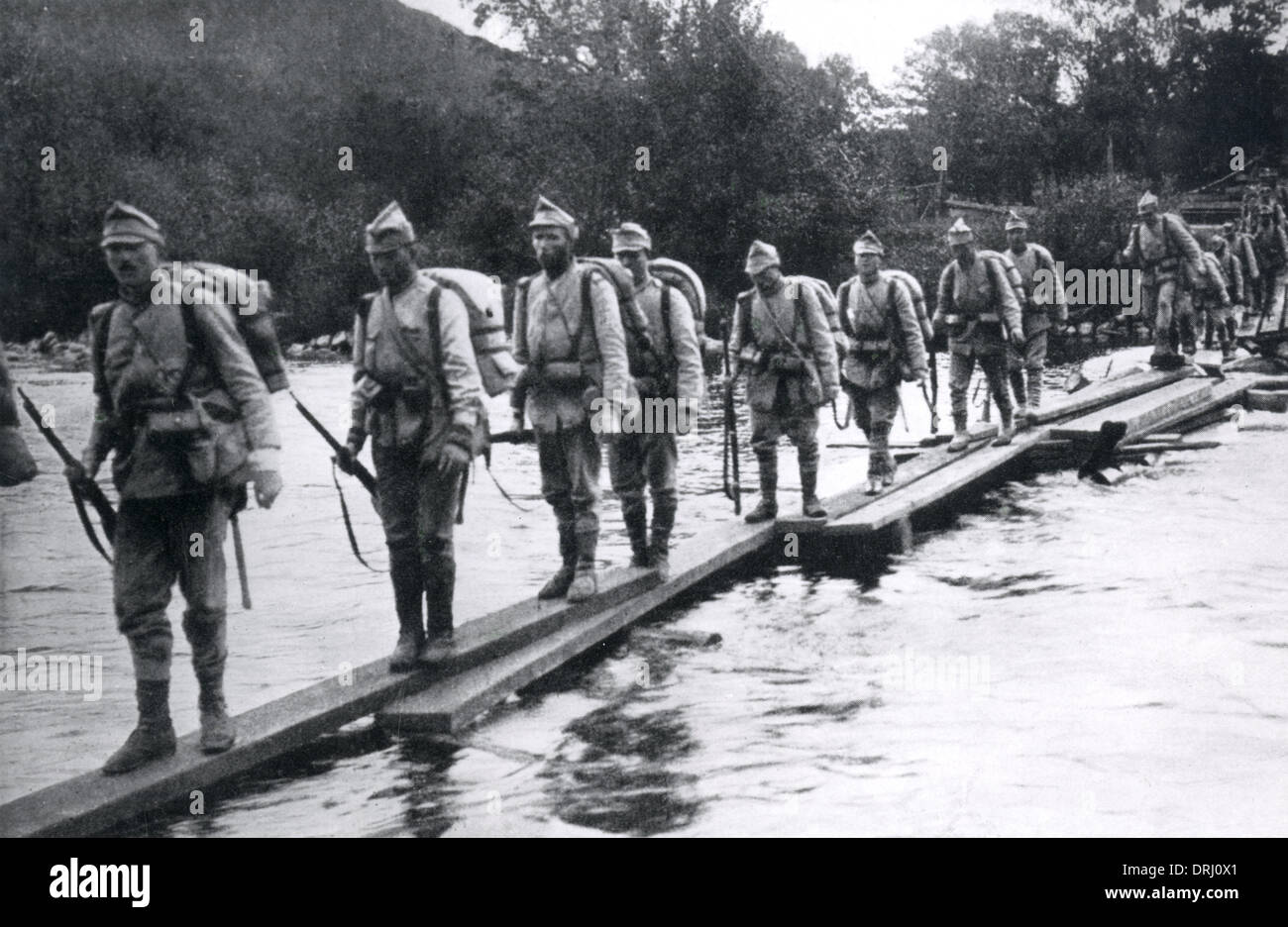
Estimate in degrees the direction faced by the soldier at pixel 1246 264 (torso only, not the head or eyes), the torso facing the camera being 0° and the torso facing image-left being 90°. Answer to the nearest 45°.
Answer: approximately 45°

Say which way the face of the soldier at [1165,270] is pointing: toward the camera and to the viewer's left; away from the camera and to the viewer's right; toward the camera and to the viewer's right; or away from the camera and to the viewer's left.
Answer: toward the camera and to the viewer's left

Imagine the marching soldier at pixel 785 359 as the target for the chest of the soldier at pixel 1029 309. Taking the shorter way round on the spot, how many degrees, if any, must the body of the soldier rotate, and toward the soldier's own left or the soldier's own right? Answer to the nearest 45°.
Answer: approximately 45° to the soldier's own left

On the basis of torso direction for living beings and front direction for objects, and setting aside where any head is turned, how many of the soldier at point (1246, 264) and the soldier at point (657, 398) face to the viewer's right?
0

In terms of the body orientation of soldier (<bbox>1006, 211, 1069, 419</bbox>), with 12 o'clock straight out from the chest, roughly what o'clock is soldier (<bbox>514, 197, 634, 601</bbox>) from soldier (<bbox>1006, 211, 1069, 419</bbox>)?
soldier (<bbox>514, 197, 634, 601</bbox>) is roughly at 11 o'clock from soldier (<bbox>1006, 211, 1069, 419</bbox>).

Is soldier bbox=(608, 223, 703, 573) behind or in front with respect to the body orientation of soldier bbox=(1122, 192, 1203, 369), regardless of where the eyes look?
in front

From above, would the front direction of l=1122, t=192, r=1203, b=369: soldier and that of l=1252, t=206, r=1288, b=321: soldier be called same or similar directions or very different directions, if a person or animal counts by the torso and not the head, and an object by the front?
same or similar directions

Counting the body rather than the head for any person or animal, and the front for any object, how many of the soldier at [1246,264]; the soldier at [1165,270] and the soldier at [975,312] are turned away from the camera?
0

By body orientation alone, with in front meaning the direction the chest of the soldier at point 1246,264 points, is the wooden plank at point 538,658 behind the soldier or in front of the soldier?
in front

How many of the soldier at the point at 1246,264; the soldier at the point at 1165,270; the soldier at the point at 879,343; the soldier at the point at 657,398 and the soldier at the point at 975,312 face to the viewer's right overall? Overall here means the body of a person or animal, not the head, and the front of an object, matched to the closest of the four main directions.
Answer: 0

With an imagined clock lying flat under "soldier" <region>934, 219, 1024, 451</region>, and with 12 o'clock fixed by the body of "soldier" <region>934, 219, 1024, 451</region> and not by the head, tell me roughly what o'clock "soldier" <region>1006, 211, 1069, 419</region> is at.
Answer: "soldier" <region>1006, 211, 1069, 419</region> is roughly at 5 o'clock from "soldier" <region>934, 219, 1024, 451</region>.

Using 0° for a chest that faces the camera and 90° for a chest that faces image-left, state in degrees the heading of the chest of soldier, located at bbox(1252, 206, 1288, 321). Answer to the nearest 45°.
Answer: approximately 45°

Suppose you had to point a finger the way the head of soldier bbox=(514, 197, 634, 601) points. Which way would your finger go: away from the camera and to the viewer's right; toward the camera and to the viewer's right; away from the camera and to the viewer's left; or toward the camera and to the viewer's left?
toward the camera and to the viewer's left

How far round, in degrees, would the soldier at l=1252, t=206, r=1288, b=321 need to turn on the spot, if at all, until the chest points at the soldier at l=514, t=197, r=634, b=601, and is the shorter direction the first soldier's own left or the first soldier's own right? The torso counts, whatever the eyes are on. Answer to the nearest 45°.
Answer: approximately 45° to the first soldier's own left

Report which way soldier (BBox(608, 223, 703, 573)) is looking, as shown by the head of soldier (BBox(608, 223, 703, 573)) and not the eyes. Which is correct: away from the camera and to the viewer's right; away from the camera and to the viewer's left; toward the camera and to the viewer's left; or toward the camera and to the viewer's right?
toward the camera and to the viewer's left

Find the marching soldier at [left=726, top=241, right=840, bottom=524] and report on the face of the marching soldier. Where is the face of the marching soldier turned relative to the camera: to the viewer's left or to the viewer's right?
to the viewer's left

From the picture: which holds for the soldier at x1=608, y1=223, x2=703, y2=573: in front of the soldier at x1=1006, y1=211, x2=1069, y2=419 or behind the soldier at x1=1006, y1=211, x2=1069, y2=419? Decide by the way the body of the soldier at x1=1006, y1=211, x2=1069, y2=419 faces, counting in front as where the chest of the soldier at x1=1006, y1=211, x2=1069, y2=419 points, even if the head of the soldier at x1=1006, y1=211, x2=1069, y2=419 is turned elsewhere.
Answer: in front

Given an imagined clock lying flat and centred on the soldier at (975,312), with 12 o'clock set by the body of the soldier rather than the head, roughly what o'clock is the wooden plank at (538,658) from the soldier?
The wooden plank is roughly at 11 o'clock from the soldier.

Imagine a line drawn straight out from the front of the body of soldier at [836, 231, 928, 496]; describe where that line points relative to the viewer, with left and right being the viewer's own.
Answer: facing the viewer
